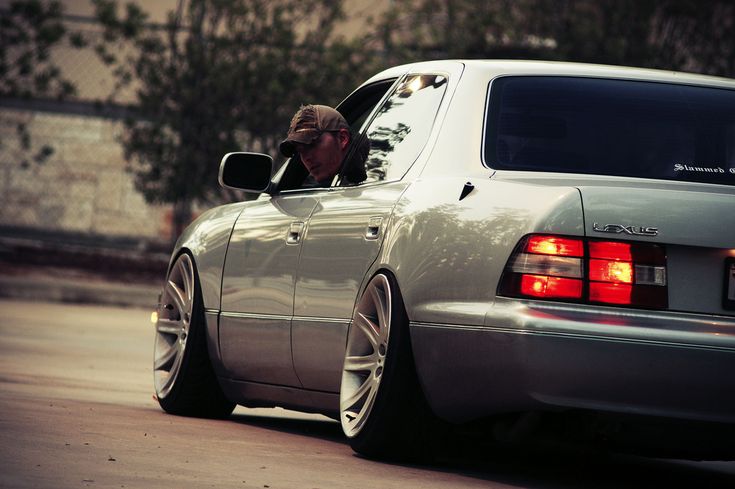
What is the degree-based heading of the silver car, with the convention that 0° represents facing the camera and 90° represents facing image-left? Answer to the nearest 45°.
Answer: approximately 135°

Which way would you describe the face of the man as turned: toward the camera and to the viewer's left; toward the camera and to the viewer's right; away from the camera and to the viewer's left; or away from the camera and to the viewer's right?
toward the camera and to the viewer's left
